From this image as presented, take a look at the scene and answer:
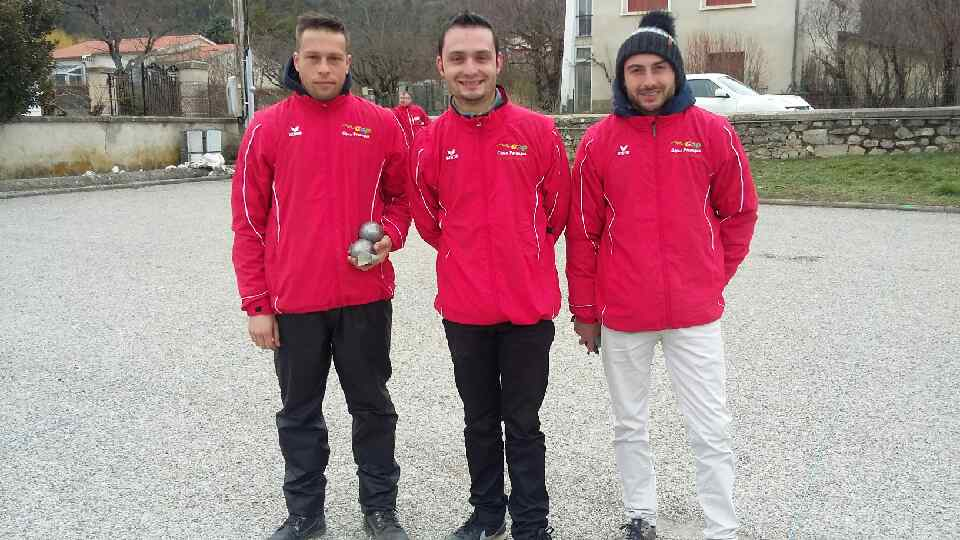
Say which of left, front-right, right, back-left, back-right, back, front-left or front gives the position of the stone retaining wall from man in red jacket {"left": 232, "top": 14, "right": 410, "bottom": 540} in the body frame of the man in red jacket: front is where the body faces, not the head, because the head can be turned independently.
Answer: back-left

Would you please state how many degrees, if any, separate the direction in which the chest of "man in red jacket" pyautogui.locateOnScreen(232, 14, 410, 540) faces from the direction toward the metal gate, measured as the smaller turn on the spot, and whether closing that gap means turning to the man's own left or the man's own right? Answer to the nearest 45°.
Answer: approximately 180°

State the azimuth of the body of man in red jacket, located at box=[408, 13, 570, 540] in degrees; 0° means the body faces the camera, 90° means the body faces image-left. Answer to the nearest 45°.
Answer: approximately 0°

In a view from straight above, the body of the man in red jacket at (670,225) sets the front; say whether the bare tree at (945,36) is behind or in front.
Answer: behind

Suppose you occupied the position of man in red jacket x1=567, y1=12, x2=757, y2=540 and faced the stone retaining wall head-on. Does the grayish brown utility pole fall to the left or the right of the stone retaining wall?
left

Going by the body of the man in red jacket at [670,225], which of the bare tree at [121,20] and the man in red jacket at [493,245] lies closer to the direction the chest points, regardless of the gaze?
the man in red jacket

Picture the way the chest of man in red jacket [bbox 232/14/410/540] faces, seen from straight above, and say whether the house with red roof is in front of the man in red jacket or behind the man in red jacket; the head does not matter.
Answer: behind

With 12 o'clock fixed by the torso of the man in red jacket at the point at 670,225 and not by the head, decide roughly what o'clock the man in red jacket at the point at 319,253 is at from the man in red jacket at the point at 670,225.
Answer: the man in red jacket at the point at 319,253 is roughly at 3 o'clock from the man in red jacket at the point at 670,225.

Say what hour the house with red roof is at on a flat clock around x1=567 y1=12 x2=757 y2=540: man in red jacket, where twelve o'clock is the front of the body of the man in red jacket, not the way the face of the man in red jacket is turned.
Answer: The house with red roof is roughly at 5 o'clock from the man in red jacket.

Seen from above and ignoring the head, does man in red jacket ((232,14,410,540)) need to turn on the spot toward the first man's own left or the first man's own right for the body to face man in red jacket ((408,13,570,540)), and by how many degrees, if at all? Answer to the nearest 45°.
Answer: approximately 90° to the first man's own left

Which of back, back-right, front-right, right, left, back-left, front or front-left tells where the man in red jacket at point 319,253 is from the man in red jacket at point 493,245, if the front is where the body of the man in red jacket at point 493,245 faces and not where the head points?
right

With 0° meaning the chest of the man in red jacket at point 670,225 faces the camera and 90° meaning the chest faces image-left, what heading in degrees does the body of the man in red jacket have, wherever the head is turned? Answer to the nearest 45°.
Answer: approximately 0°

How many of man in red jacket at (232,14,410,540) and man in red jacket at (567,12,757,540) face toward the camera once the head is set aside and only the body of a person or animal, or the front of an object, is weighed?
2
